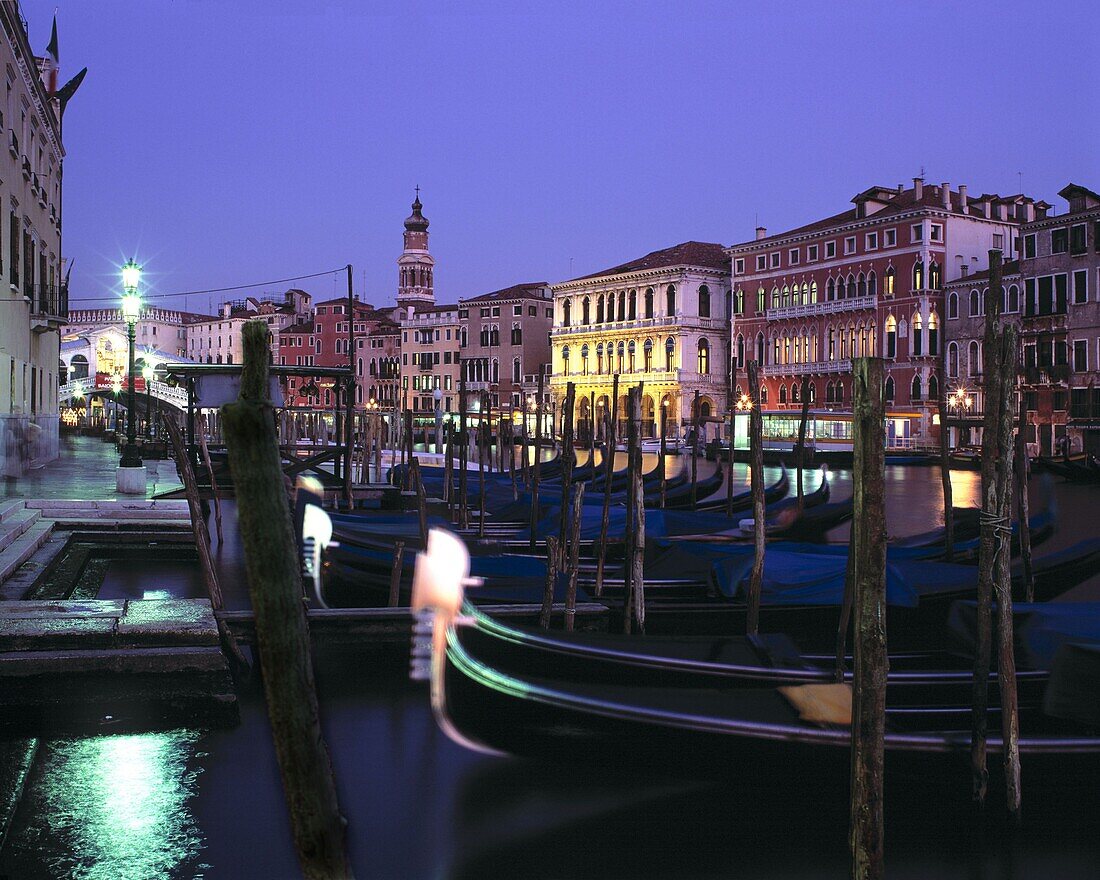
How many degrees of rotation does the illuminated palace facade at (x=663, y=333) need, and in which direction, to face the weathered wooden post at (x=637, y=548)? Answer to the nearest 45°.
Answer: approximately 45° to its left

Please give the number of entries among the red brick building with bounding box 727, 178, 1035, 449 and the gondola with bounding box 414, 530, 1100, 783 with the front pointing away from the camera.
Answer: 0

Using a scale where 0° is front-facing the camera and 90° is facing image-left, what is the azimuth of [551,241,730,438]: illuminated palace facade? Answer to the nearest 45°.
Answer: approximately 45°

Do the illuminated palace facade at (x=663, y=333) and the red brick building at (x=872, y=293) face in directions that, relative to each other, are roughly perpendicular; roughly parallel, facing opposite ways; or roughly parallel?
roughly parallel

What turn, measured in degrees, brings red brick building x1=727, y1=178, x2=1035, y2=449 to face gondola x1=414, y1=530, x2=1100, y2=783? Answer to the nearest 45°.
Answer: approximately 45° to its left

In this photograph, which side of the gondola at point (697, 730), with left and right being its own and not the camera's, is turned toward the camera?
left

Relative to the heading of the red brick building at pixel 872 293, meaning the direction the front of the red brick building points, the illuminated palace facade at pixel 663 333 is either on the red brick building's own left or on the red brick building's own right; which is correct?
on the red brick building's own right

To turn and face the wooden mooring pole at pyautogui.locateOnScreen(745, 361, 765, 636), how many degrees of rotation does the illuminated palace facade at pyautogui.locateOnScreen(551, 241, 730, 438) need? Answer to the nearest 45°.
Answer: approximately 45° to its left

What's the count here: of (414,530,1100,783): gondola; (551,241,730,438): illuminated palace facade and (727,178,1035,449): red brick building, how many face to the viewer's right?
0

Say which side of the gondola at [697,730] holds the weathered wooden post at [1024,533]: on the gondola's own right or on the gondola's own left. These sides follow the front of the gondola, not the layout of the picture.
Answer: on the gondola's own right

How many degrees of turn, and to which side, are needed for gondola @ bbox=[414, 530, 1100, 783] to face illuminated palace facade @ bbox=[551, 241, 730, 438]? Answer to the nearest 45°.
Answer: approximately 90° to its right

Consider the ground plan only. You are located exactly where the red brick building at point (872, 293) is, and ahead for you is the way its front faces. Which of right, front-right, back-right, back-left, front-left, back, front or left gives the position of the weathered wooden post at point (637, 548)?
front-left

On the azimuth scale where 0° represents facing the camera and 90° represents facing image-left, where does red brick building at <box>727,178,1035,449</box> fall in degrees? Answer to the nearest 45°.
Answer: approximately 45°

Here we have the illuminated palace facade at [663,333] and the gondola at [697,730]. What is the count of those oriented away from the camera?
0

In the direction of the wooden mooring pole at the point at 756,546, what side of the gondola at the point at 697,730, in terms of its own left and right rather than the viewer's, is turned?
right

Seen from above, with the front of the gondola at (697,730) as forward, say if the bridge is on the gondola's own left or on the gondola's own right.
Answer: on the gondola's own right

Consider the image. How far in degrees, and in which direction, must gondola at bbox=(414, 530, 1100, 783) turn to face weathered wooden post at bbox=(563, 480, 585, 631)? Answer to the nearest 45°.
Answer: approximately 90° to its right
